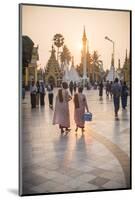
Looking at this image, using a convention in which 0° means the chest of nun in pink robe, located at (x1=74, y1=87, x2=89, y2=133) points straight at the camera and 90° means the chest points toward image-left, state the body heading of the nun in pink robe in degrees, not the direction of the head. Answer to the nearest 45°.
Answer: approximately 180°
